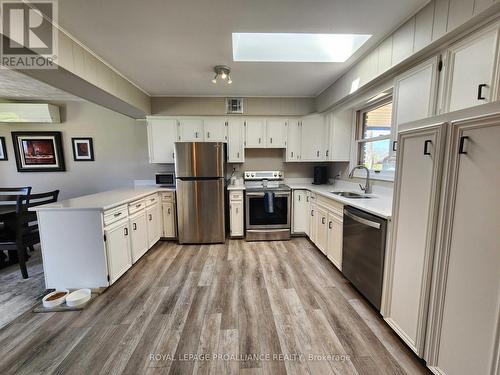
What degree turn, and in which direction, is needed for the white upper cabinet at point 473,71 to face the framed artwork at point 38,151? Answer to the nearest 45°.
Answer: approximately 45° to its right

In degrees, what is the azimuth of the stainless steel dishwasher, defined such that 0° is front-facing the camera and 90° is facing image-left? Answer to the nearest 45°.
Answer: approximately 45°

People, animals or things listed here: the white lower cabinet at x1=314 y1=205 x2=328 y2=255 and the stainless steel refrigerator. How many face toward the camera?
1

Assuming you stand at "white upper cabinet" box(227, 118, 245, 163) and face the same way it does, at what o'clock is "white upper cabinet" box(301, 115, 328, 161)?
"white upper cabinet" box(301, 115, 328, 161) is roughly at 9 o'clock from "white upper cabinet" box(227, 118, 245, 163).

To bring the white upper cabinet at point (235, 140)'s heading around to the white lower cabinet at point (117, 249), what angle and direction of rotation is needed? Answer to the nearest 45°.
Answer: approximately 45° to its right

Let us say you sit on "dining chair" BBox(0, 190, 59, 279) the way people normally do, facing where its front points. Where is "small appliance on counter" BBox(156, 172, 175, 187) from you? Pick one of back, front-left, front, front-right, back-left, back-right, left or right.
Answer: back-right

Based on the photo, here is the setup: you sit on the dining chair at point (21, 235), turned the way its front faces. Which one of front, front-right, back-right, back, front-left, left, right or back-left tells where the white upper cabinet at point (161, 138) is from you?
back-right

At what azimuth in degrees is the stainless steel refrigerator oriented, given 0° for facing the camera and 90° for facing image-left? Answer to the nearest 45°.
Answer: approximately 0°

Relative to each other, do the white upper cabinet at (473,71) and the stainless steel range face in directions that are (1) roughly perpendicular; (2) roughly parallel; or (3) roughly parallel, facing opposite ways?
roughly perpendicular

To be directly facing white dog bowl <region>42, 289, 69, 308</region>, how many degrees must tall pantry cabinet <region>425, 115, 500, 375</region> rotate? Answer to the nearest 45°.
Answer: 0° — it already faces it
